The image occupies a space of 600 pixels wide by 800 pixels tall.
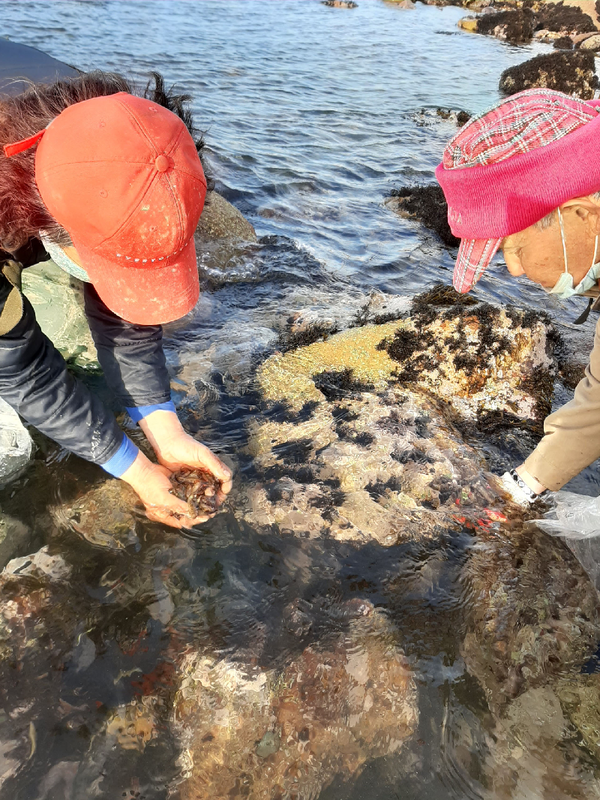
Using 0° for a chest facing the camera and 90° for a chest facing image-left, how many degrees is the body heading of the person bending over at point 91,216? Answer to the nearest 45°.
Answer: approximately 315°

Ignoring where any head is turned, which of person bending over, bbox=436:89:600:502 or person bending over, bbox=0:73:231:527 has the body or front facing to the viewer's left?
person bending over, bbox=436:89:600:502

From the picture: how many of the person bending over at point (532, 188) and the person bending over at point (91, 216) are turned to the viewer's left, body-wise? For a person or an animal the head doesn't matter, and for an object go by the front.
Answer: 1

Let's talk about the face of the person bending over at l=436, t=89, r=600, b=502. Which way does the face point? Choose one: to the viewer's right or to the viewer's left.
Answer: to the viewer's left

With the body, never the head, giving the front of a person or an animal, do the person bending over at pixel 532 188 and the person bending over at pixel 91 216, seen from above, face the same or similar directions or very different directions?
very different directions

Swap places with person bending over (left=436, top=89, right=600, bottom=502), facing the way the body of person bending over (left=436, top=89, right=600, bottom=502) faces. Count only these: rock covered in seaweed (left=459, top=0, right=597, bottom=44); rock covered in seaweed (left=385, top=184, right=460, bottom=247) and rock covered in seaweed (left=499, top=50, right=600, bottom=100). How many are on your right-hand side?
3

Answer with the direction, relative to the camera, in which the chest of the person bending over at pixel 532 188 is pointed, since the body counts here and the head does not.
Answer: to the viewer's left
